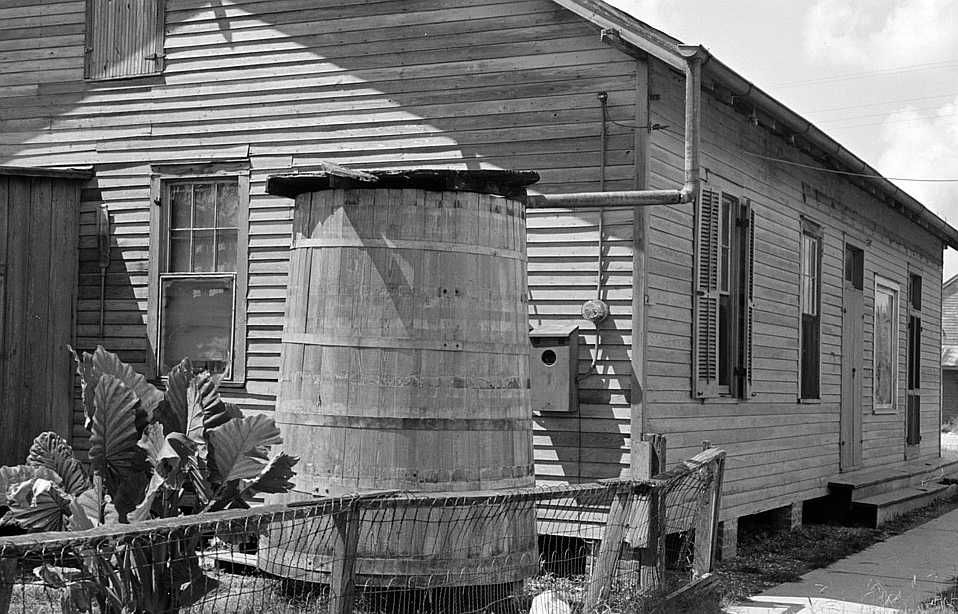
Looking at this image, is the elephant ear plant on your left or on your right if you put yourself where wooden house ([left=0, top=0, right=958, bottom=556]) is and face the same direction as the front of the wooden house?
on your right

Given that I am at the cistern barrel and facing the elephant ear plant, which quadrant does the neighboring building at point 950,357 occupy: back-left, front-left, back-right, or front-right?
back-right

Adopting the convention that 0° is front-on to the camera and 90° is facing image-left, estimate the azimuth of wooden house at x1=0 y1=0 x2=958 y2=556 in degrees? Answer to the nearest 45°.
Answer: approximately 315°

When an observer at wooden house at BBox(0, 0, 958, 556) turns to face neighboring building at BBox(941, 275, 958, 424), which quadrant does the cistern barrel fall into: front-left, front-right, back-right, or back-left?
back-right

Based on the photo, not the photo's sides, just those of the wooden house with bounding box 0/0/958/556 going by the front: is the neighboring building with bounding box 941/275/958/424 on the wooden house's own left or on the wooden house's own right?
on the wooden house's own left
